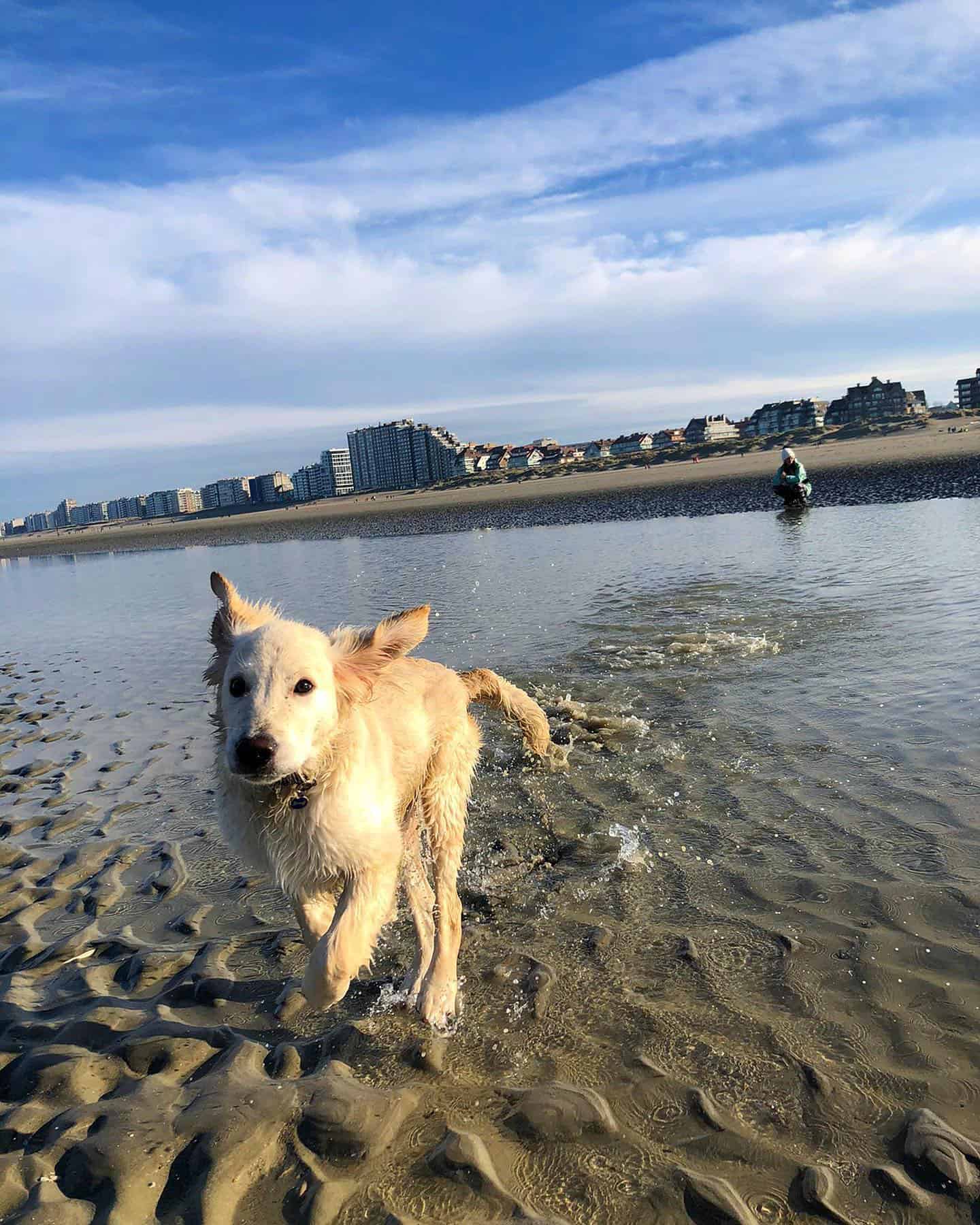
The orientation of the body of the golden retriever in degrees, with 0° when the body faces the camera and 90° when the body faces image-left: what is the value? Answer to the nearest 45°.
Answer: approximately 45°

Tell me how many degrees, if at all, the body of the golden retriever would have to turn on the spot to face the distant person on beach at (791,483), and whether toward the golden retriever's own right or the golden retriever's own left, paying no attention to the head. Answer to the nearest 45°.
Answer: approximately 180°
